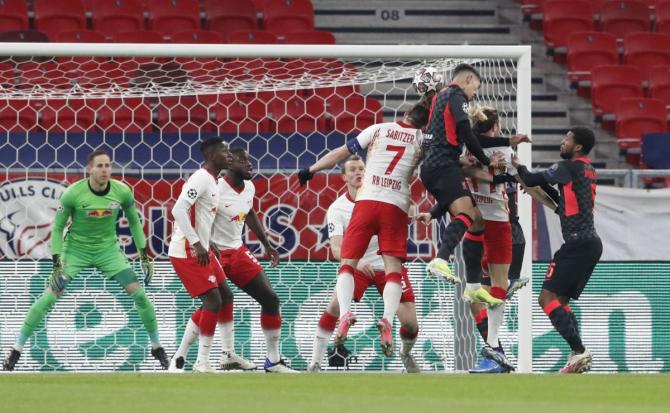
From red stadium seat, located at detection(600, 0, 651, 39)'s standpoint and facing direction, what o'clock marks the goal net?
The goal net is roughly at 1 o'clock from the red stadium seat.

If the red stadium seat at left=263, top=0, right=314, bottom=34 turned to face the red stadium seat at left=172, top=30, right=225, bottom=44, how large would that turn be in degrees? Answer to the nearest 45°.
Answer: approximately 45° to its right

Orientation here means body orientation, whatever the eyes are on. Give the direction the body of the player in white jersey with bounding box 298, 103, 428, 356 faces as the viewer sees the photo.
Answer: away from the camera

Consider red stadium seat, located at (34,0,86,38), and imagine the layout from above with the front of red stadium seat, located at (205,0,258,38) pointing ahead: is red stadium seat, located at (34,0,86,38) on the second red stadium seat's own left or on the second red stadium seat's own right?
on the second red stadium seat's own right

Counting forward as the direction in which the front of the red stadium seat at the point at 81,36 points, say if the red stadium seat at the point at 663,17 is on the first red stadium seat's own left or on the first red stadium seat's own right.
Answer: on the first red stadium seat's own left

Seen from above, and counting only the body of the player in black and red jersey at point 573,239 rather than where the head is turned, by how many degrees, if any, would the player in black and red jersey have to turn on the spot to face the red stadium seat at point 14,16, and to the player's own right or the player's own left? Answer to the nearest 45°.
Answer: approximately 45° to the player's own right

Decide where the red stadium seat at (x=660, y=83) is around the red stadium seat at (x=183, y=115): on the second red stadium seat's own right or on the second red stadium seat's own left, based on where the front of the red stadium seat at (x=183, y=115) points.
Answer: on the second red stadium seat's own left

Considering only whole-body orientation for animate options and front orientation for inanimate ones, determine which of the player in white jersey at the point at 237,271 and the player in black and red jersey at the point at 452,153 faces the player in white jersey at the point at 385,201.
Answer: the player in white jersey at the point at 237,271

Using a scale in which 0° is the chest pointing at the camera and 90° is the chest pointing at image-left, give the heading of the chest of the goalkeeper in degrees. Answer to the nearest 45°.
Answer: approximately 0°

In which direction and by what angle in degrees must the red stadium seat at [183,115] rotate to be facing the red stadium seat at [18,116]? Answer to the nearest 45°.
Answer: approximately 90° to its right

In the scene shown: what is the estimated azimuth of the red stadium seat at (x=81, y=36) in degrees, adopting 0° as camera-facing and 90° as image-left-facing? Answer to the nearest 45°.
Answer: approximately 0°
